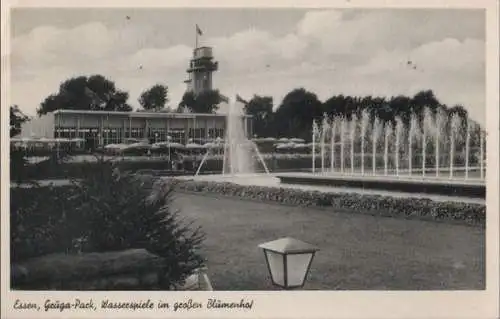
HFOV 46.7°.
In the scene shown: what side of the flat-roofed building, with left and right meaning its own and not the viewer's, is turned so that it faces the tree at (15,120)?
right

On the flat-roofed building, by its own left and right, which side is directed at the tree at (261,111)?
left

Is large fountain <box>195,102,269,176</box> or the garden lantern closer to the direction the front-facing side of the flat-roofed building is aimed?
the garden lantern

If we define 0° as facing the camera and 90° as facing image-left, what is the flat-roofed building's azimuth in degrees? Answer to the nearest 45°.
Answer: approximately 0°
